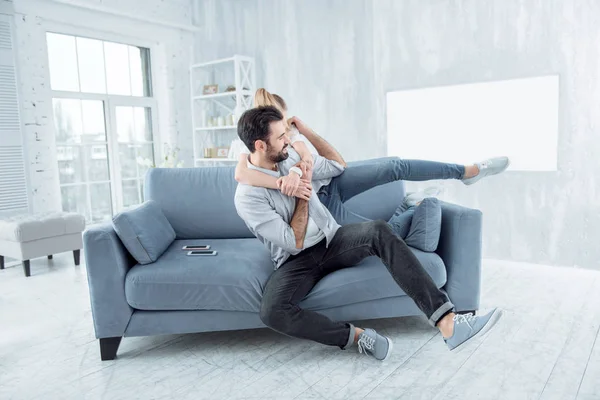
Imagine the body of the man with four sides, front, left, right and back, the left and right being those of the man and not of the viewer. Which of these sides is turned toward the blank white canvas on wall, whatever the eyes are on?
left

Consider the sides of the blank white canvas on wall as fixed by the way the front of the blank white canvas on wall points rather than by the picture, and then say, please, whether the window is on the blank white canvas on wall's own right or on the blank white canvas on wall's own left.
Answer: on the blank white canvas on wall's own right

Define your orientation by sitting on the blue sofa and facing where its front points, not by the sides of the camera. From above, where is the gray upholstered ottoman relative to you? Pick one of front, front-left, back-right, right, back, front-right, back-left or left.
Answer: back-right

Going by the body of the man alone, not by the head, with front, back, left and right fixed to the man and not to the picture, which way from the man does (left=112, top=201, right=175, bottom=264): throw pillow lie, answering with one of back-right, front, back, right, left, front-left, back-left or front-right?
back-right

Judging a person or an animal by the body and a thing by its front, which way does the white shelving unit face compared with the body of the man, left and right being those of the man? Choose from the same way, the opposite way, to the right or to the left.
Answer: to the right

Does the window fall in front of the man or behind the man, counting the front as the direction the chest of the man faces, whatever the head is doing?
behind

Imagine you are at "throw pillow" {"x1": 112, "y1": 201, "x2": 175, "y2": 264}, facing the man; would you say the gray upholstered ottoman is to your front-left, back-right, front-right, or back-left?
back-left

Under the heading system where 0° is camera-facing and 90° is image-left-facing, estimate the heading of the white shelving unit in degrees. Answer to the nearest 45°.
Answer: approximately 45°

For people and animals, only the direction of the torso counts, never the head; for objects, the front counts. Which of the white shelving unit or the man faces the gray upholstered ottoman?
the white shelving unit

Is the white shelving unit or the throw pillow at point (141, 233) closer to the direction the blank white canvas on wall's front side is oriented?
the throw pillow
